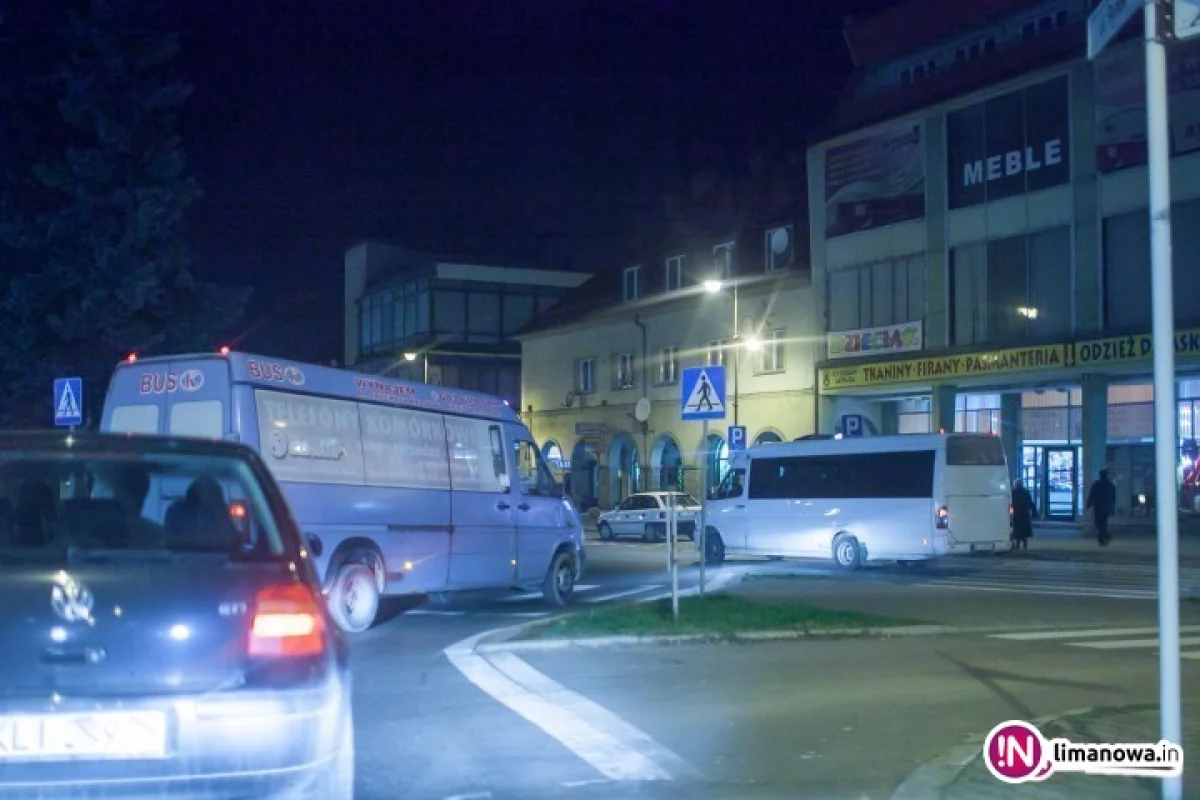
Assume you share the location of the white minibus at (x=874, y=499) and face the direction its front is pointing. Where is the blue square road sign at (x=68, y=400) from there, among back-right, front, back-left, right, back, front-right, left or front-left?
left

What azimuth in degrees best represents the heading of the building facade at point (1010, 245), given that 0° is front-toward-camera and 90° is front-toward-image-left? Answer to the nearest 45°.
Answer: approximately 45°

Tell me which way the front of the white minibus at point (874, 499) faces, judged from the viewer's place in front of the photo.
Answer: facing away from the viewer and to the left of the viewer

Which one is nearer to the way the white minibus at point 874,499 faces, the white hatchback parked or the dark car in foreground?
the white hatchback parked

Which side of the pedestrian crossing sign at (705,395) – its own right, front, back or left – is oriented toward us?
front

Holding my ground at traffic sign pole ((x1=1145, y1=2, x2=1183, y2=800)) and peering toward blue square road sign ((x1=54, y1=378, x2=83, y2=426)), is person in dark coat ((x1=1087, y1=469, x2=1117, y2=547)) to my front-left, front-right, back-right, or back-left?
front-right

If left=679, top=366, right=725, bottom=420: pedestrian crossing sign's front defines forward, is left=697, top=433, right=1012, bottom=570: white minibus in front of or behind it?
behind

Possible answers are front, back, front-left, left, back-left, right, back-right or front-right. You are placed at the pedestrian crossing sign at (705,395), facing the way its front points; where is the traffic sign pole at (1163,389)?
front

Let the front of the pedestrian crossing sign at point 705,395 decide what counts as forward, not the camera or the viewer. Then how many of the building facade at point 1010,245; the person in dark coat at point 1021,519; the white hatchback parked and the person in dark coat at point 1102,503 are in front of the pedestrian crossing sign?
0

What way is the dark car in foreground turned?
away from the camera

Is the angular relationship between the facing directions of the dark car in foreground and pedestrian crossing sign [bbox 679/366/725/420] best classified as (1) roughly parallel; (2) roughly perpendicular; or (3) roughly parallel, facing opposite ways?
roughly parallel, facing opposite ways

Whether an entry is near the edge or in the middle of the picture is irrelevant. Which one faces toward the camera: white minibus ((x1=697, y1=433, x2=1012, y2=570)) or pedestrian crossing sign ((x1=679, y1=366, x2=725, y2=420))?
the pedestrian crossing sign

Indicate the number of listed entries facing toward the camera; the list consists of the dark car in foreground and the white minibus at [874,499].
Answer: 0

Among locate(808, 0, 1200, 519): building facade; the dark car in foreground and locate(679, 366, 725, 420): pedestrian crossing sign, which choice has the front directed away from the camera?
the dark car in foreground

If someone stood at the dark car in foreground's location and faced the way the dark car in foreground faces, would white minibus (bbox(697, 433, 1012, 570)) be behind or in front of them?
in front

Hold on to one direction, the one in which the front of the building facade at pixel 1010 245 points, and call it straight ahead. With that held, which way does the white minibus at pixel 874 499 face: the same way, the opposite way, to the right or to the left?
to the right
